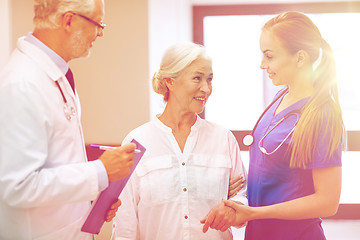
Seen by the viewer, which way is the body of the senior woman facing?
toward the camera

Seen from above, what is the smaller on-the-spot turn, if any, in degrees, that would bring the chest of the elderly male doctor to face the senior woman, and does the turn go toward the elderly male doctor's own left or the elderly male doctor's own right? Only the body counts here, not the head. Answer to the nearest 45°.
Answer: approximately 45° to the elderly male doctor's own left

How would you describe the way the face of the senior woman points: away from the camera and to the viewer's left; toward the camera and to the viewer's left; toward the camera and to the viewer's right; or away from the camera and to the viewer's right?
toward the camera and to the viewer's right

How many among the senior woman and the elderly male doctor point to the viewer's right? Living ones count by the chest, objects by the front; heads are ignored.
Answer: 1

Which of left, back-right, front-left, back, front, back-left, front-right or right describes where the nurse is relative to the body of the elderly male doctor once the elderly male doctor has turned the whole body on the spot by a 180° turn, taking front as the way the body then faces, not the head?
back

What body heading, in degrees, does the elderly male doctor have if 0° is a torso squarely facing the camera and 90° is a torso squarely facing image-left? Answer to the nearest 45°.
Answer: approximately 270°

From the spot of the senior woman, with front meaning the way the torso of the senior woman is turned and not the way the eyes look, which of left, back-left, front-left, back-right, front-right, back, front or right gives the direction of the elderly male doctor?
front-right

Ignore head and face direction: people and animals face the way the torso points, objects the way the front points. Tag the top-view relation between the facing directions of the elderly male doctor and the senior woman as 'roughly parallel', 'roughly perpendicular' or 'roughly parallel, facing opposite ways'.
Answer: roughly perpendicular

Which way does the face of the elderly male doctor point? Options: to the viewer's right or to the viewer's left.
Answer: to the viewer's right
